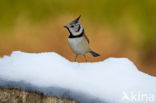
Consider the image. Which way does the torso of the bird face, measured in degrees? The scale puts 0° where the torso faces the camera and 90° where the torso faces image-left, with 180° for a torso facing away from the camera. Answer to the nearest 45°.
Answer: approximately 45°
